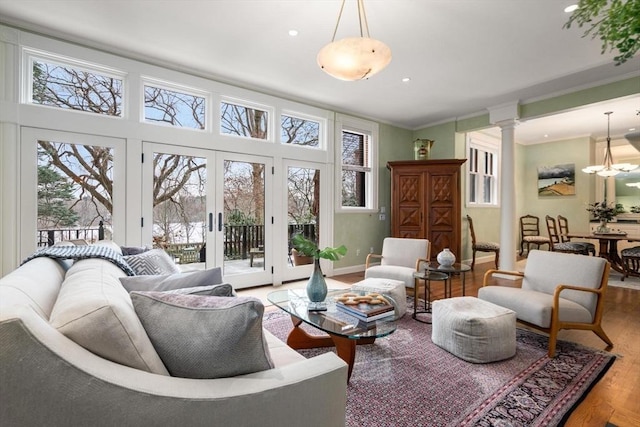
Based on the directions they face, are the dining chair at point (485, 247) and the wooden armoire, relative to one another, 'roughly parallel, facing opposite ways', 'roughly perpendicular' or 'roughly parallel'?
roughly perpendicular

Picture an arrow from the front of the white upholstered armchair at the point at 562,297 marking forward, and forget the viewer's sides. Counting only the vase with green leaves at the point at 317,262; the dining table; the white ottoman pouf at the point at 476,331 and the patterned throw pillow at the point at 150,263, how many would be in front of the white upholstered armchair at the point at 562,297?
3

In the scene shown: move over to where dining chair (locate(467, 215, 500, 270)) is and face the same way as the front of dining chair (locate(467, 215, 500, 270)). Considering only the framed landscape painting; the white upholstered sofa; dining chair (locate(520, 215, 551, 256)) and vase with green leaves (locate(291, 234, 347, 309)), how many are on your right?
2

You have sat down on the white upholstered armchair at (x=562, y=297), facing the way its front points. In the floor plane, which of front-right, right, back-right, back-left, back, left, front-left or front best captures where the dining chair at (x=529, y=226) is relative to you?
back-right

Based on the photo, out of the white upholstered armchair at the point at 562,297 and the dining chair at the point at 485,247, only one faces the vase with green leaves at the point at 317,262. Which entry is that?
the white upholstered armchair

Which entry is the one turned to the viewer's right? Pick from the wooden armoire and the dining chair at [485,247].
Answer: the dining chair

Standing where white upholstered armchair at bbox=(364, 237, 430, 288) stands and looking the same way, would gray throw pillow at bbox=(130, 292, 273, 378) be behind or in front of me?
in front

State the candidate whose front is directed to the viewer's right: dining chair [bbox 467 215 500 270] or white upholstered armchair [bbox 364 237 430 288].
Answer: the dining chair

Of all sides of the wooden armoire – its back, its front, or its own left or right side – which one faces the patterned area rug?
front

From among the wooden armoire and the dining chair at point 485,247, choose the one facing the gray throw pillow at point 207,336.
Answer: the wooden armoire

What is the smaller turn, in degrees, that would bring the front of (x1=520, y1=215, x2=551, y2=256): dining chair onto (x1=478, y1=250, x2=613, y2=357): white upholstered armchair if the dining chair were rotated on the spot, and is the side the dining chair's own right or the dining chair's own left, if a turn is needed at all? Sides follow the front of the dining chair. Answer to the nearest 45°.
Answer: approximately 45° to the dining chair's own right

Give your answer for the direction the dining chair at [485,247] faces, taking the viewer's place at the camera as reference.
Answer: facing to the right of the viewer

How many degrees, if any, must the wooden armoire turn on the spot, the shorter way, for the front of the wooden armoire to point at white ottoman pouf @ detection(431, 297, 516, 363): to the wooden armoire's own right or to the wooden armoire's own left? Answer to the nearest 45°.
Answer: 0° — it already faces it

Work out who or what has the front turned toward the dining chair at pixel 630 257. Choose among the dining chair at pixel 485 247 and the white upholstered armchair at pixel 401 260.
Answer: the dining chair at pixel 485 247

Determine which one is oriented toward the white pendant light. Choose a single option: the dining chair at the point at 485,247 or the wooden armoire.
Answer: the wooden armoire
